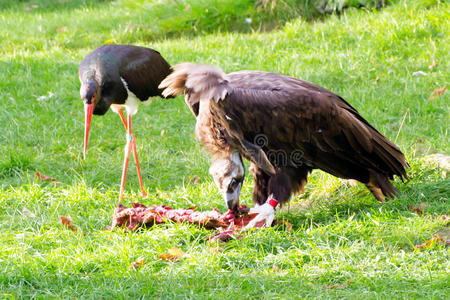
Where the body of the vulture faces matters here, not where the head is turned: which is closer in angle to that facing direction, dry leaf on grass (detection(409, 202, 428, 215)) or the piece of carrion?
the piece of carrion

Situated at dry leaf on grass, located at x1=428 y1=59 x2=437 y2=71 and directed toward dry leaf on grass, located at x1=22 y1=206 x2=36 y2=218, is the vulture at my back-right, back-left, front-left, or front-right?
front-left

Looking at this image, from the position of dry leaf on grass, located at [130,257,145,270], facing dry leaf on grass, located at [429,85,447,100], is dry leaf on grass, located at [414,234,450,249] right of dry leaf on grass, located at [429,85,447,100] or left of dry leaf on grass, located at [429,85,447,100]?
right

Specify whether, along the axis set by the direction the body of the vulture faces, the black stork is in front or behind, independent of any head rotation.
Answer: in front

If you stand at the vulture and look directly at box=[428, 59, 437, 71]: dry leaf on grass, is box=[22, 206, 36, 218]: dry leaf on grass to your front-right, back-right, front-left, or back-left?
back-left

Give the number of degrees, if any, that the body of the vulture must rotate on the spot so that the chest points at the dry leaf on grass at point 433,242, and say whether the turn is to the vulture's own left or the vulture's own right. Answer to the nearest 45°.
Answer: approximately 135° to the vulture's own left

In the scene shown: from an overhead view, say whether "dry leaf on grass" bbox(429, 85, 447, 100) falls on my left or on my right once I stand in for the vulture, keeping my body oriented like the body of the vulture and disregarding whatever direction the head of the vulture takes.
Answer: on my right

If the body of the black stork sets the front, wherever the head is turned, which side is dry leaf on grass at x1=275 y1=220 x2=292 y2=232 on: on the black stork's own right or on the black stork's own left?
on the black stork's own left

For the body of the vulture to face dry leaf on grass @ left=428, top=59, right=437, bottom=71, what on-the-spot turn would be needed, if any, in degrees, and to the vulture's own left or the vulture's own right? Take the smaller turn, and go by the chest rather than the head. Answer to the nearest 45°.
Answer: approximately 135° to the vulture's own right

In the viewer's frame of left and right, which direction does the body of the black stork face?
facing the viewer and to the left of the viewer

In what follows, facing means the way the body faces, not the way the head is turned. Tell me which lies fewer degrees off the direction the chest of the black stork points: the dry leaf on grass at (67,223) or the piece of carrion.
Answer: the dry leaf on grass

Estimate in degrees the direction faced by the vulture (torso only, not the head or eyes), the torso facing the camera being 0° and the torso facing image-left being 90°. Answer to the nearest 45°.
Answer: approximately 90°

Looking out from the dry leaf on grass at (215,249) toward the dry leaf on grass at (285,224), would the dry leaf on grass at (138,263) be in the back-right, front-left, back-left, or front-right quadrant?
back-left

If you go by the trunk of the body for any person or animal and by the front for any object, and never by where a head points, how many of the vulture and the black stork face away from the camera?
0
